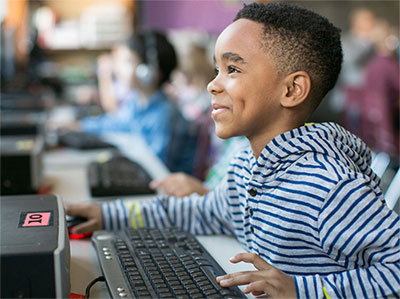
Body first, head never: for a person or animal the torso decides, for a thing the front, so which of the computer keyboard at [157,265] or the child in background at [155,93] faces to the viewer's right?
the computer keyboard

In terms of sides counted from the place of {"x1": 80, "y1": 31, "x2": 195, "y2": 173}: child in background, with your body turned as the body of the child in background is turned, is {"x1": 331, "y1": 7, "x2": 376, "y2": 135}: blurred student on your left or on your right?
on your right

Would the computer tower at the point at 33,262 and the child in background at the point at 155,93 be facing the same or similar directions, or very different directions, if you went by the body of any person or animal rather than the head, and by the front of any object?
very different directions

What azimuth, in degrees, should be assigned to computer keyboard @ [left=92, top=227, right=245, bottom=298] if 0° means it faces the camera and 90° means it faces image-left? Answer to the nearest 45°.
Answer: approximately 270°

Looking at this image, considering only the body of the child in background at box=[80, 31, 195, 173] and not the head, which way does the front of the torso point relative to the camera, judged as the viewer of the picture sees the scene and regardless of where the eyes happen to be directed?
to the viewer's left

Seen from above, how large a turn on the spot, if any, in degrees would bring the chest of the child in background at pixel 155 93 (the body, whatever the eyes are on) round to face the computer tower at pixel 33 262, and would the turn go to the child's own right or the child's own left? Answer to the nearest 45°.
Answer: approximately 90° to the child's own left

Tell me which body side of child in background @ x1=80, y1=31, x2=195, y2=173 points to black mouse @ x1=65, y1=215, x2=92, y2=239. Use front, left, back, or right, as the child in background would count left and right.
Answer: left

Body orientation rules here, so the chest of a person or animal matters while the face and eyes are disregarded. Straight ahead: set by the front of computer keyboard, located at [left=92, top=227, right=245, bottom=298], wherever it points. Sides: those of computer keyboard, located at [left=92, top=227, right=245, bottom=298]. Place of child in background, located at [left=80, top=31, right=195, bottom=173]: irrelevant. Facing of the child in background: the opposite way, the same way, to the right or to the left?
the opposite way

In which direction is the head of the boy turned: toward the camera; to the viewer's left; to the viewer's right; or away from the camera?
to the viewer's left

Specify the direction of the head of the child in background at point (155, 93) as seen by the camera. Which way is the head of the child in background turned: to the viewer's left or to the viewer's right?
to the viewer's left

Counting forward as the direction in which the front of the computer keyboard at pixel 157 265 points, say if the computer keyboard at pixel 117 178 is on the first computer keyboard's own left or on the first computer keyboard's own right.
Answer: on the first computer keyboard's own left
